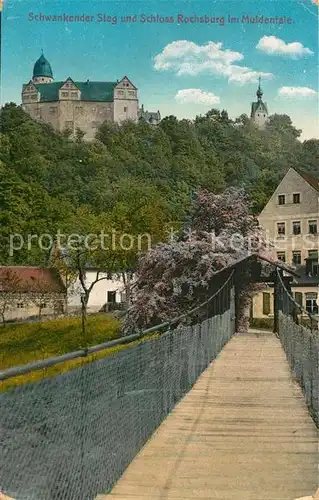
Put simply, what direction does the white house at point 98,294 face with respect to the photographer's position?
facing the viewer

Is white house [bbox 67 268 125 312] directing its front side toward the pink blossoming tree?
no
